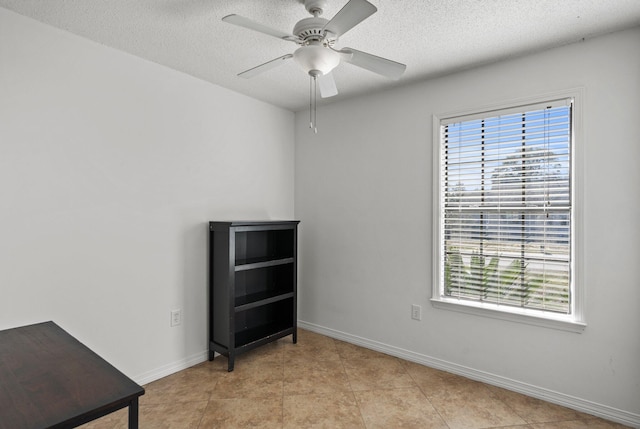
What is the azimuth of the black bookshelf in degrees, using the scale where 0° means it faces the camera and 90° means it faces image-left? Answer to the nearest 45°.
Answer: approximately 315°

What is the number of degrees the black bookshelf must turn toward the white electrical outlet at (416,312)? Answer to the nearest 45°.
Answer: approximately 45° to its left

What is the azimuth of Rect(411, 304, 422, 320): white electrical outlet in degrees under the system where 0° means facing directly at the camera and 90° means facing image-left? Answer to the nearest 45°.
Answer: approximately 45°

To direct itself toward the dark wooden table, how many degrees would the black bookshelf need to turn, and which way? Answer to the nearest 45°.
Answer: approximately 45° to its right
